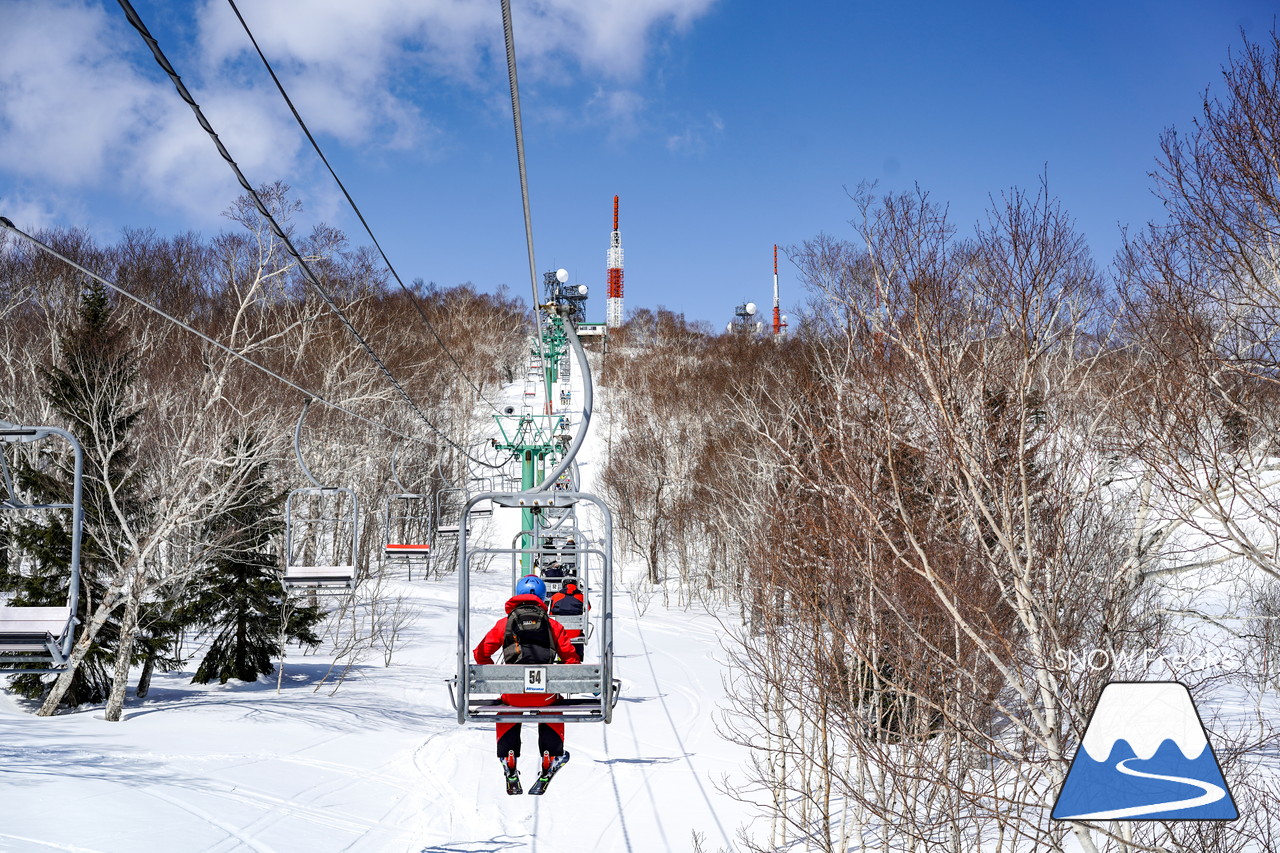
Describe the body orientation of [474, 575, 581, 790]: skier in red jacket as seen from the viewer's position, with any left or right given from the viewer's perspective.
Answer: facing away from the viewer

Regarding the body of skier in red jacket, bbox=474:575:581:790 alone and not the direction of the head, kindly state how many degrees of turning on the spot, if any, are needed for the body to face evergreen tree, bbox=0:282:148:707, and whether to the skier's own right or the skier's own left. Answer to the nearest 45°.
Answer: approximately 45° to the skier's own left

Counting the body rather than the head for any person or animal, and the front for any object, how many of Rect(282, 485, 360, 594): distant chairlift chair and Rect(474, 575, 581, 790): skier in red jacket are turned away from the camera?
1

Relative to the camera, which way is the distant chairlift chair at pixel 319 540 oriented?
toward the camera

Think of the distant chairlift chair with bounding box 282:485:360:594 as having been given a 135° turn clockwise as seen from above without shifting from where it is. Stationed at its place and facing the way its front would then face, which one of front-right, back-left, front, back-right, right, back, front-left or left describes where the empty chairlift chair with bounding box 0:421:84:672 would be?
back-left

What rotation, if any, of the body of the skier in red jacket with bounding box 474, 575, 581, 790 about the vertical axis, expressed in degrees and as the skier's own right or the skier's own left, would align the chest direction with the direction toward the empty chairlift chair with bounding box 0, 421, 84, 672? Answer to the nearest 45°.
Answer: approximately 90° to the skier's own left

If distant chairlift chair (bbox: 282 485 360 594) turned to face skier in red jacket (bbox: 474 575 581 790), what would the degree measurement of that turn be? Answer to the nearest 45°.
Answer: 0° — it already faces them

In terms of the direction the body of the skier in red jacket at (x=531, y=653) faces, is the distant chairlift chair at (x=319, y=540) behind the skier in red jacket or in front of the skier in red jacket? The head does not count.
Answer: in front

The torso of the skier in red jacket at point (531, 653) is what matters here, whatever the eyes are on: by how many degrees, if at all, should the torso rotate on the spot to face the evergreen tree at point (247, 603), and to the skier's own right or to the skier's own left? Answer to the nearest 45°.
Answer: approximately 45° to the skier's own left

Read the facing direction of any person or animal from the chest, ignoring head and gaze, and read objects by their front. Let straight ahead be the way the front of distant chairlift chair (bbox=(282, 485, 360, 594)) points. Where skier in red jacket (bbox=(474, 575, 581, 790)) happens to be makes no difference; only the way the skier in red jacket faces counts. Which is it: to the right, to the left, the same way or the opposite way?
the opposite way

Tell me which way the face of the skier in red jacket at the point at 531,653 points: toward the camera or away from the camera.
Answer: away from the camera

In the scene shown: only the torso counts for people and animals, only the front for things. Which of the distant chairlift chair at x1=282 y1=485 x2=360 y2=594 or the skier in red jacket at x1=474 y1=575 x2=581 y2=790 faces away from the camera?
the skier in red jacket
